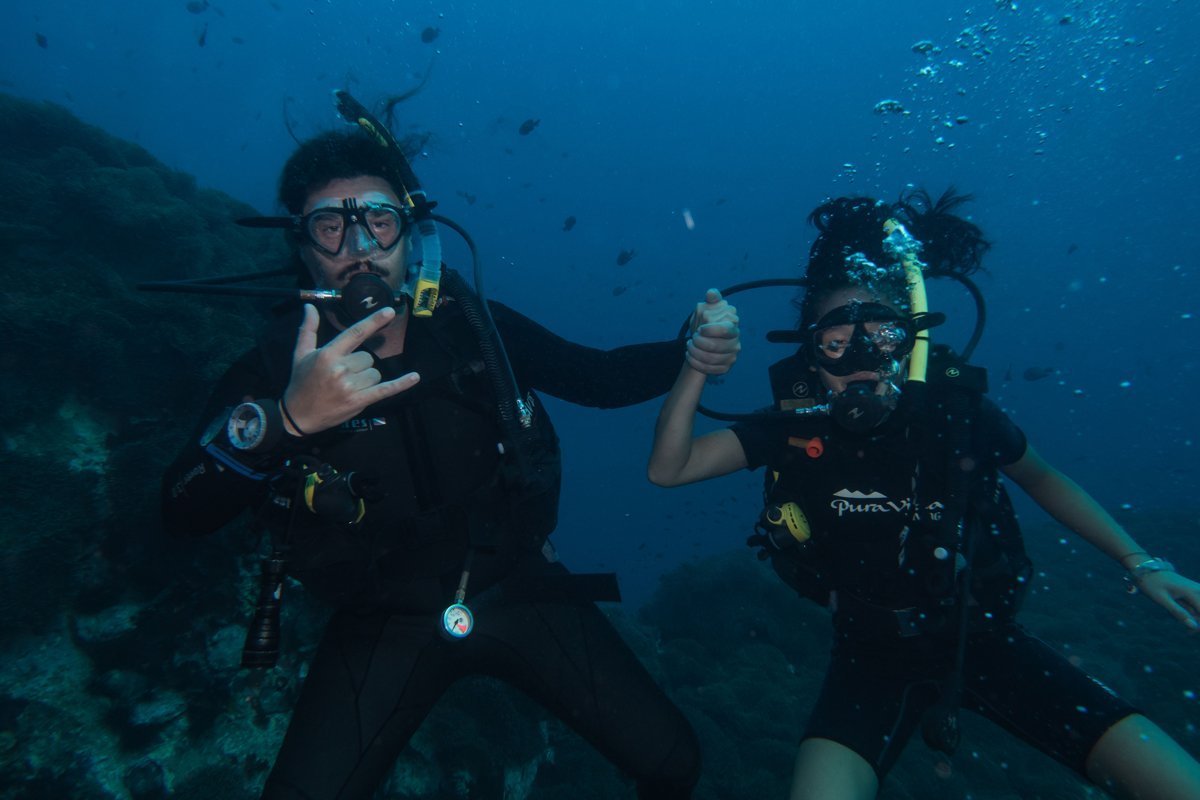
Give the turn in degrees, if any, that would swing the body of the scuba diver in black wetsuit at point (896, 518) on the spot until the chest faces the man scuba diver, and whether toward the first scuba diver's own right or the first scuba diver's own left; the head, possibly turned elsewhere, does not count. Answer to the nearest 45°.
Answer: approximately 45° to the first scuba diver's own right

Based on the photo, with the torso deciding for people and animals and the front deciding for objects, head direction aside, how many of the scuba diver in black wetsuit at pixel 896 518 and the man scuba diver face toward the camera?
2

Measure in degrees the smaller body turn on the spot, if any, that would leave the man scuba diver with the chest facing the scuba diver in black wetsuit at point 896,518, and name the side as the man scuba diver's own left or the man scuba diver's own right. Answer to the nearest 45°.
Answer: approximately 90° to the man scuba diver's own left

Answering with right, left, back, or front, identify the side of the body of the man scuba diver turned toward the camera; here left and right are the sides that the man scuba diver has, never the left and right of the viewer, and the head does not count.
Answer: front
